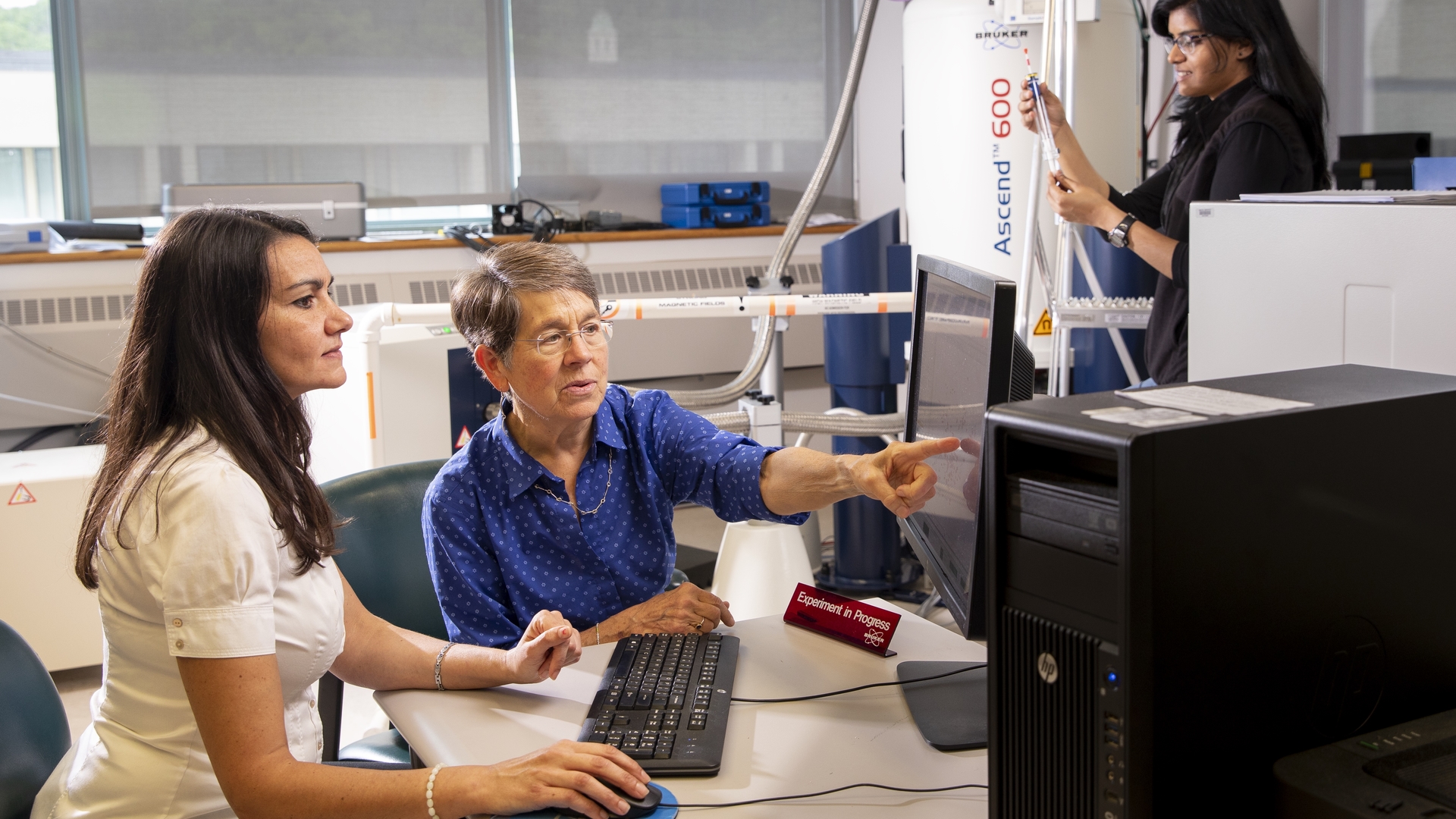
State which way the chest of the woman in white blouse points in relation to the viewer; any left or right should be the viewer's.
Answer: facing to the right of the viewer

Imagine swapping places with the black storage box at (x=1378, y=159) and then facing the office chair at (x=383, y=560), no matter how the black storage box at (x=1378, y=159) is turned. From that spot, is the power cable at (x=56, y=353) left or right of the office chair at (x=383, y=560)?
right

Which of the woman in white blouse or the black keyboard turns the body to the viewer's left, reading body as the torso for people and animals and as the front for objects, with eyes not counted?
the black keyboard

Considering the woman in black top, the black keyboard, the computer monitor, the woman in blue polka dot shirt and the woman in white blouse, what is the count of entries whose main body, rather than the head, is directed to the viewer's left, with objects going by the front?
3

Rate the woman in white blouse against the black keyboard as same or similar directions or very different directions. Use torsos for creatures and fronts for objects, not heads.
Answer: very different directions

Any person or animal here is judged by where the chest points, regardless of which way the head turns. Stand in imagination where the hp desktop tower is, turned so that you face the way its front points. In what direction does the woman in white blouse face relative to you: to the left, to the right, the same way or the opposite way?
the opposite way

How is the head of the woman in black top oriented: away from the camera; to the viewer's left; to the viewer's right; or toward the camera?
to the viewer's left

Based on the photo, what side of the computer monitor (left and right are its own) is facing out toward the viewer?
left

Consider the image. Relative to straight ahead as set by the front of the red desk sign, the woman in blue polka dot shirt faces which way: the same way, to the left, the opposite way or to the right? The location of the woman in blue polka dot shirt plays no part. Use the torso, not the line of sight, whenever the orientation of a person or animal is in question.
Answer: to the left

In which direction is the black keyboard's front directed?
to the viewer's left

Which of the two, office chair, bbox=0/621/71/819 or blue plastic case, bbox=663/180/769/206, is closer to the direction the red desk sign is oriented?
the office chair
